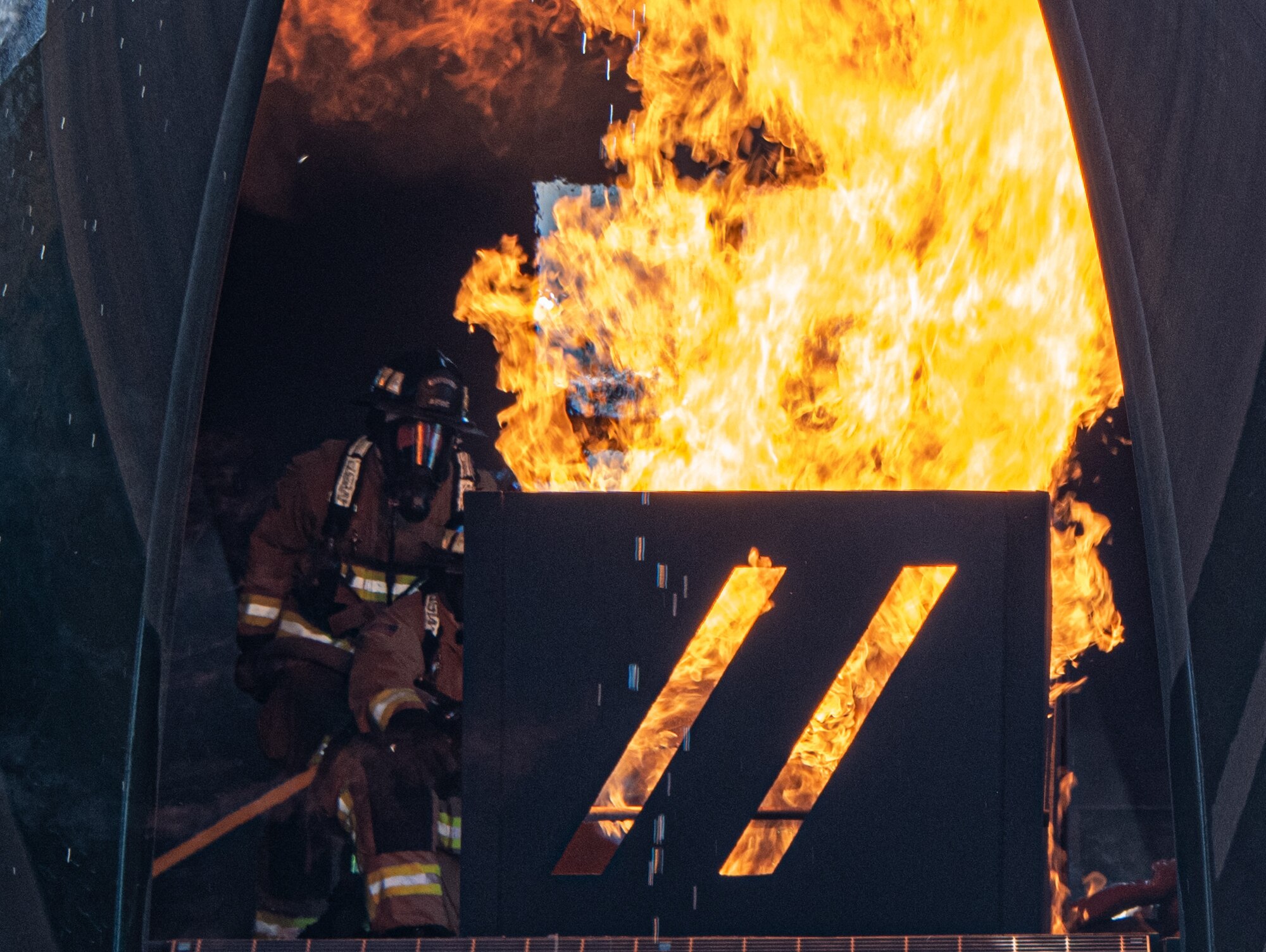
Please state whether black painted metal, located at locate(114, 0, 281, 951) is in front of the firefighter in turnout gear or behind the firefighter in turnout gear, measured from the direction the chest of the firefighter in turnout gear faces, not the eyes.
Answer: in front

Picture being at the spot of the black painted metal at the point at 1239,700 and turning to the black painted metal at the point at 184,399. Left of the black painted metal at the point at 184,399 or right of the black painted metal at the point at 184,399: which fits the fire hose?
right

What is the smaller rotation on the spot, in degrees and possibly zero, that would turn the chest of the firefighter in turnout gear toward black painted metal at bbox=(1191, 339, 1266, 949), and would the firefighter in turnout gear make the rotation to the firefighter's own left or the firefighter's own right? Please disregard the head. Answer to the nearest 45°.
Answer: approximately 45° to the firefighter's own left

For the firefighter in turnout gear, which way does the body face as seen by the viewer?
toward the camera

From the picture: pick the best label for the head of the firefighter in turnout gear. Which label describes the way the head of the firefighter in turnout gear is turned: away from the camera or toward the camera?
toward the camera

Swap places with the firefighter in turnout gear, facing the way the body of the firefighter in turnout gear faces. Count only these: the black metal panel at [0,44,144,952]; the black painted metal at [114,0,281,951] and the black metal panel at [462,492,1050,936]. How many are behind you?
0

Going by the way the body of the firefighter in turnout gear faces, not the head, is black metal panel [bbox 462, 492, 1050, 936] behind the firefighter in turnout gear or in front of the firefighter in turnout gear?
in front
